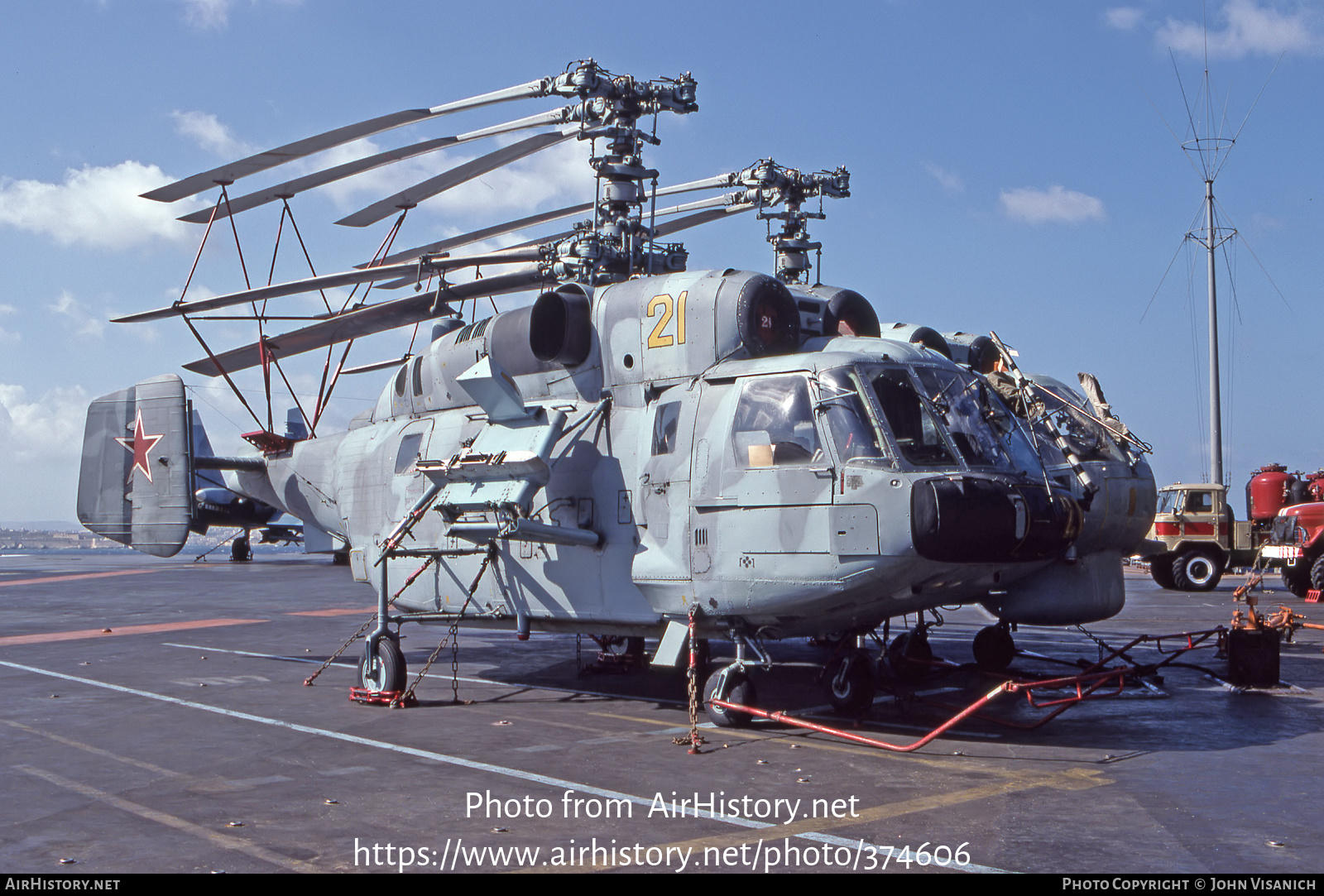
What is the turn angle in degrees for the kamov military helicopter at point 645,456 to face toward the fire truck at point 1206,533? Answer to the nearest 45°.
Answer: approximately 90° to its left

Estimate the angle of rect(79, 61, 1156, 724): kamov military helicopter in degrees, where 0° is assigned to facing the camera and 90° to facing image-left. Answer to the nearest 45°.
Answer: approximately 315°
